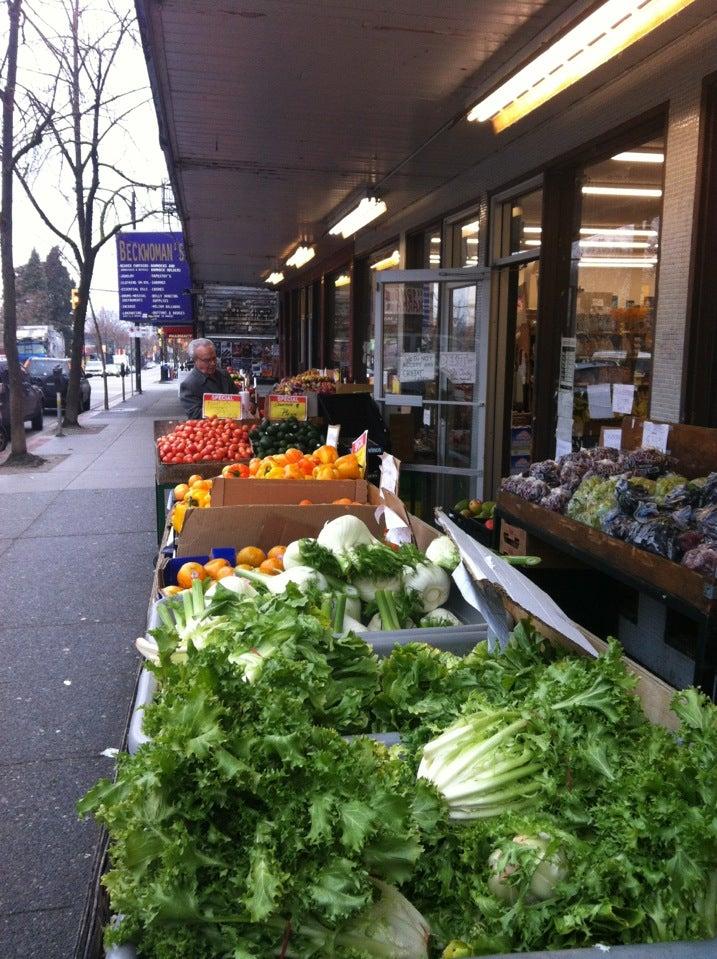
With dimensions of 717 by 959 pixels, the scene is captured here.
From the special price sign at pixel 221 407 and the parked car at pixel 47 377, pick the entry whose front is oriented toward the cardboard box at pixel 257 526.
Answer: the special price sign

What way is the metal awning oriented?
to the viewer's left

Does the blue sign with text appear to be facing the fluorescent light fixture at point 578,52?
yes

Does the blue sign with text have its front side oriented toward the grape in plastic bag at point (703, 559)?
yes

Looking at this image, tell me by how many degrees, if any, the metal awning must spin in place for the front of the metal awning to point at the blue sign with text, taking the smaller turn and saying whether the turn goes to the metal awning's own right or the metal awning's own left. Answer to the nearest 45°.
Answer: approximately 90° to the metal awning's own right

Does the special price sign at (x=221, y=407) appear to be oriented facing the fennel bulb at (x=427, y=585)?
yes

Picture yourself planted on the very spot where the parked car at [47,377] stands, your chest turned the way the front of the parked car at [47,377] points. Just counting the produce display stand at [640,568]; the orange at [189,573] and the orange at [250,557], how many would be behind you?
3

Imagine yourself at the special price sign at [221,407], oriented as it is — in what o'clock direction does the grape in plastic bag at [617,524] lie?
The grape in plastic bag is roughly at 11 o'clock from the special price sign.

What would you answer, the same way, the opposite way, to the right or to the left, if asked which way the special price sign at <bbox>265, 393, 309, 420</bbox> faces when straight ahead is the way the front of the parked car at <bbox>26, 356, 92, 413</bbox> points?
the opposite way
